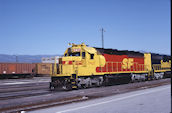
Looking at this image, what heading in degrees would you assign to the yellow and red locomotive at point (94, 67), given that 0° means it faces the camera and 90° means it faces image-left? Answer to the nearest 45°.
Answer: approximately 45°

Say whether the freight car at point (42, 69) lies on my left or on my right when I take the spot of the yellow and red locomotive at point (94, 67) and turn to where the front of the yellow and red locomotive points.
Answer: on my right

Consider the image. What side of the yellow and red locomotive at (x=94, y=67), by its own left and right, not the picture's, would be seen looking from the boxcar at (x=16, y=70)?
right
